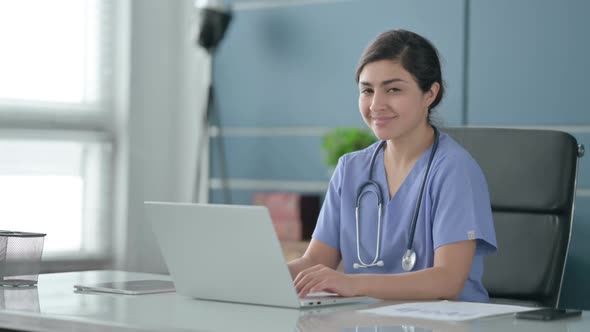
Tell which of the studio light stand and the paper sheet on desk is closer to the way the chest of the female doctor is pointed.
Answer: the paper sheet on desk

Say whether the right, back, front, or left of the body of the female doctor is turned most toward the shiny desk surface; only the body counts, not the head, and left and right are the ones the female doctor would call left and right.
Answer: front

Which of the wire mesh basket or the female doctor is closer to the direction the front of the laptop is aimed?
the female doctor

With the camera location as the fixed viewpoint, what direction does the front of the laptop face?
facing away from the viewer and to the right of the viewer

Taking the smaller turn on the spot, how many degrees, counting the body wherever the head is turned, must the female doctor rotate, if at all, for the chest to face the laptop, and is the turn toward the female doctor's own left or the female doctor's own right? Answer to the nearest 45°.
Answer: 0° — they already face it

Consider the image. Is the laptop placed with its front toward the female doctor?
yes

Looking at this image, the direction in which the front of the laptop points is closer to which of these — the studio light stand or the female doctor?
the female doctor

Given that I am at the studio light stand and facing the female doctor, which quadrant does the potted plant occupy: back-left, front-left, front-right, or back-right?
front-left

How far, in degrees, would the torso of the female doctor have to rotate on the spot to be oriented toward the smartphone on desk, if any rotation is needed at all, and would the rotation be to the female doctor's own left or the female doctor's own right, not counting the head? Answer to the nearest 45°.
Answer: approximately 90° to the female doctor's own left

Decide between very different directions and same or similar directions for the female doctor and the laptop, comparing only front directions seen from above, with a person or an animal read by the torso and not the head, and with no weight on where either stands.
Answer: very different directions

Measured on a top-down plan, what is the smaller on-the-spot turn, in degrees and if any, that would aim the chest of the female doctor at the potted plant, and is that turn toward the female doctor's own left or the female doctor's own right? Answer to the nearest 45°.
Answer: approximately 135° to the female doctor's own right

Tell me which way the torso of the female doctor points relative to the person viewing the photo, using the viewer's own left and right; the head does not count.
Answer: facing the viewer and to the left of the viewer

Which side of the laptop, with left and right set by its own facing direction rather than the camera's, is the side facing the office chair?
front
